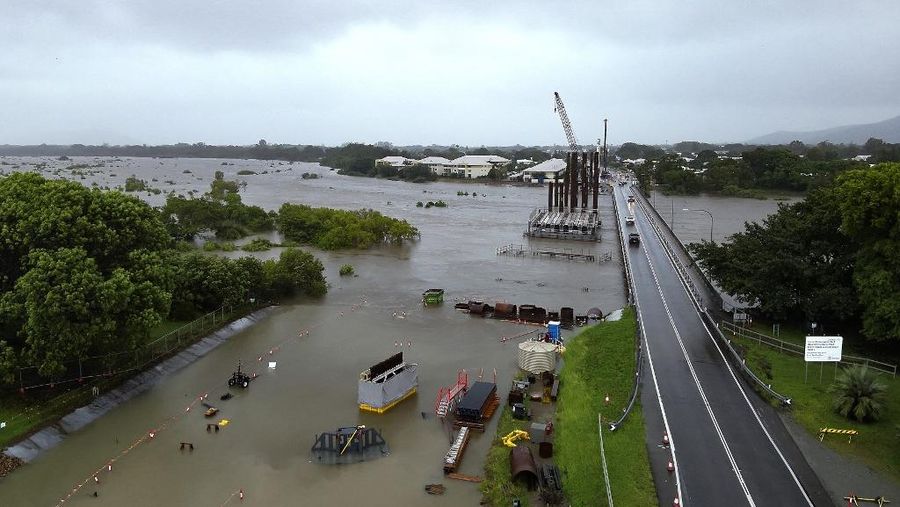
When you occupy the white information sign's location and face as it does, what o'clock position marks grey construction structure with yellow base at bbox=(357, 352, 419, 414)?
The grey construction structure with yellow base is roughly at 2 o'clock from the white information sign.

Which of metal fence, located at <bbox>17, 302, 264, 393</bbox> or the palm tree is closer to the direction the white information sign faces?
the palm tree

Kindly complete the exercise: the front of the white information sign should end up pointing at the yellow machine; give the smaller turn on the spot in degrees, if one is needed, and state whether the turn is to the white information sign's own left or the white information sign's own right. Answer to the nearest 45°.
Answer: approximately 45° to the white information sign's own right

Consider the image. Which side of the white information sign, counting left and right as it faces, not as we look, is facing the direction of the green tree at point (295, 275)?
right

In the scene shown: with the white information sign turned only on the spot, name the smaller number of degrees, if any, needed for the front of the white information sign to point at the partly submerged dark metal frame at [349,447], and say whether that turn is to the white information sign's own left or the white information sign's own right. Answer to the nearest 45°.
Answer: approximately 45° to the white information sign's own right

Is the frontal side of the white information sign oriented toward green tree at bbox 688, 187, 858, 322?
no

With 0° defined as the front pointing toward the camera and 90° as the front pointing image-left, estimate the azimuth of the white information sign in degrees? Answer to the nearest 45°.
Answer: approximately 0°

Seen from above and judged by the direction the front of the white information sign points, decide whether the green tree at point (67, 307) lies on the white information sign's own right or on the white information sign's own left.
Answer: on the white information sign's own right

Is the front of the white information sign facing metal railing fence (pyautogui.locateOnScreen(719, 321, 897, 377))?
no

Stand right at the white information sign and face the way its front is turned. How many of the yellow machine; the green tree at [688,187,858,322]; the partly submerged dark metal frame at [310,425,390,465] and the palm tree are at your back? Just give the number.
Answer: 1

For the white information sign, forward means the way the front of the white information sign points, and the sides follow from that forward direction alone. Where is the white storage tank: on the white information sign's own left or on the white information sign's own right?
on the white information sign's own right

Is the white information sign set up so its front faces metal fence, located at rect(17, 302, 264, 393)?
no

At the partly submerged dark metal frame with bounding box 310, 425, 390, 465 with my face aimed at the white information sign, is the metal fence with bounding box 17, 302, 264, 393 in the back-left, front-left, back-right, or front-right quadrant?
back-left
